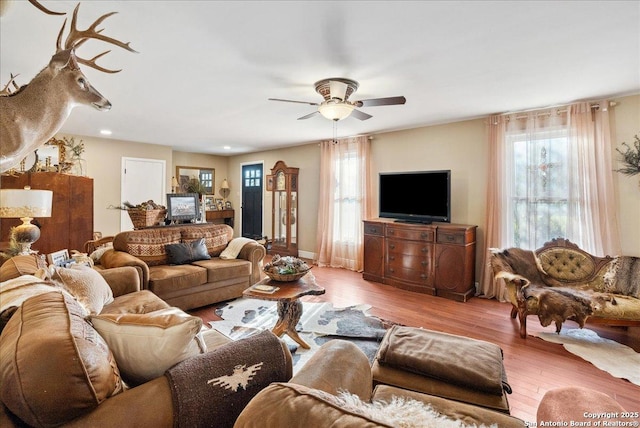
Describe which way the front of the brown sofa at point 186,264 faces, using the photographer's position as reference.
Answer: facing the viewer and to the right of the viewer

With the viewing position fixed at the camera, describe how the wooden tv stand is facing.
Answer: facing the viewer and to the left of the viewer

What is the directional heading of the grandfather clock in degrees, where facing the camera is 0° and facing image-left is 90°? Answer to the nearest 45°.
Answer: approximately 45°

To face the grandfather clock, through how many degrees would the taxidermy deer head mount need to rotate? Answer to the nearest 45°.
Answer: approximately 45° to its left

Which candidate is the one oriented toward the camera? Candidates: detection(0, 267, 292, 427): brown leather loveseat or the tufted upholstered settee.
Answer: the tufted upholstered settee

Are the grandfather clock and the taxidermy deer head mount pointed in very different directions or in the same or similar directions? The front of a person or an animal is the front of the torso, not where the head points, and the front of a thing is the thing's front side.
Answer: very different directions

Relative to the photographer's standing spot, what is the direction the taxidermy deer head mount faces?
facing to the right of the viewer

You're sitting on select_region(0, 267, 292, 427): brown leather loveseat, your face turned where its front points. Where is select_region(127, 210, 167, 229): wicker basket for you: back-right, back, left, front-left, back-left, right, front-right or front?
front-left

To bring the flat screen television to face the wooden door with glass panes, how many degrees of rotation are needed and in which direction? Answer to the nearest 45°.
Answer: approximately 90° to its right

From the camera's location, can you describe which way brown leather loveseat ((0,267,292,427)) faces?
facing away from the viewer and to the right of the viewer
